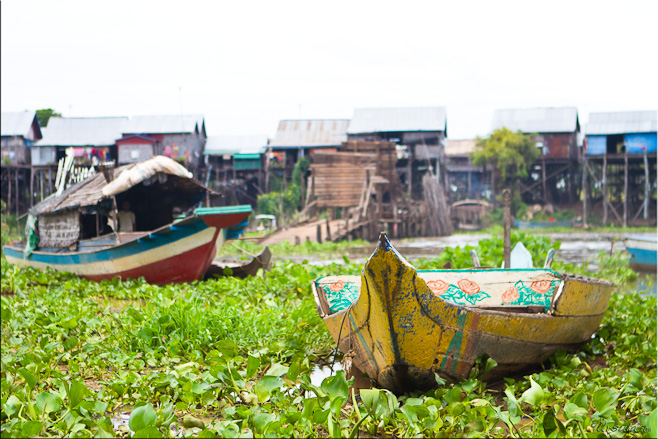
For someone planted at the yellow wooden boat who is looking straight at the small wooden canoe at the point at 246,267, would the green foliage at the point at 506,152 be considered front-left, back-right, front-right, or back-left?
front-right

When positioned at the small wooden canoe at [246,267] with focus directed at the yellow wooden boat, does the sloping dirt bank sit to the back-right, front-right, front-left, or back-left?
back-left

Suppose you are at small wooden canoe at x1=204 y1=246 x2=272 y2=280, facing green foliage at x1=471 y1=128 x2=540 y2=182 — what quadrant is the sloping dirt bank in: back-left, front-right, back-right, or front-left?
front-left

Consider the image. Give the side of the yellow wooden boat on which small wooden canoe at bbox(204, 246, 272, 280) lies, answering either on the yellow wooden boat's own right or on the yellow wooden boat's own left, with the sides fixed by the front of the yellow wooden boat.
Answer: on the yellow wooden boat's own right

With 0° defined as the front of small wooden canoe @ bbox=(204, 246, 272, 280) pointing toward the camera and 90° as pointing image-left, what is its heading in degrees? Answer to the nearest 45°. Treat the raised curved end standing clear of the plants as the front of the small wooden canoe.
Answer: approximately 270°

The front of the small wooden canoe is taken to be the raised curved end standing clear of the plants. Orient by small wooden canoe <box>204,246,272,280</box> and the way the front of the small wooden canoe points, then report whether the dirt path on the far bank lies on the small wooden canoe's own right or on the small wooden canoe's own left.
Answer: on the small wooden canoe's own left

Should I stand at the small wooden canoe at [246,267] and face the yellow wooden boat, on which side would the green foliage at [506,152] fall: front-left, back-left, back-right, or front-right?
back-left

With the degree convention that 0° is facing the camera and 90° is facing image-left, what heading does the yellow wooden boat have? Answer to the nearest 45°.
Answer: approximately 45°

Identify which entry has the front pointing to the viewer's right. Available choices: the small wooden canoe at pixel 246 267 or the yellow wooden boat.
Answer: the small wooden canoe

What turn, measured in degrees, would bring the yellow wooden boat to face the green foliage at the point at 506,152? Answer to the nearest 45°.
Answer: approximately 135° to its right
